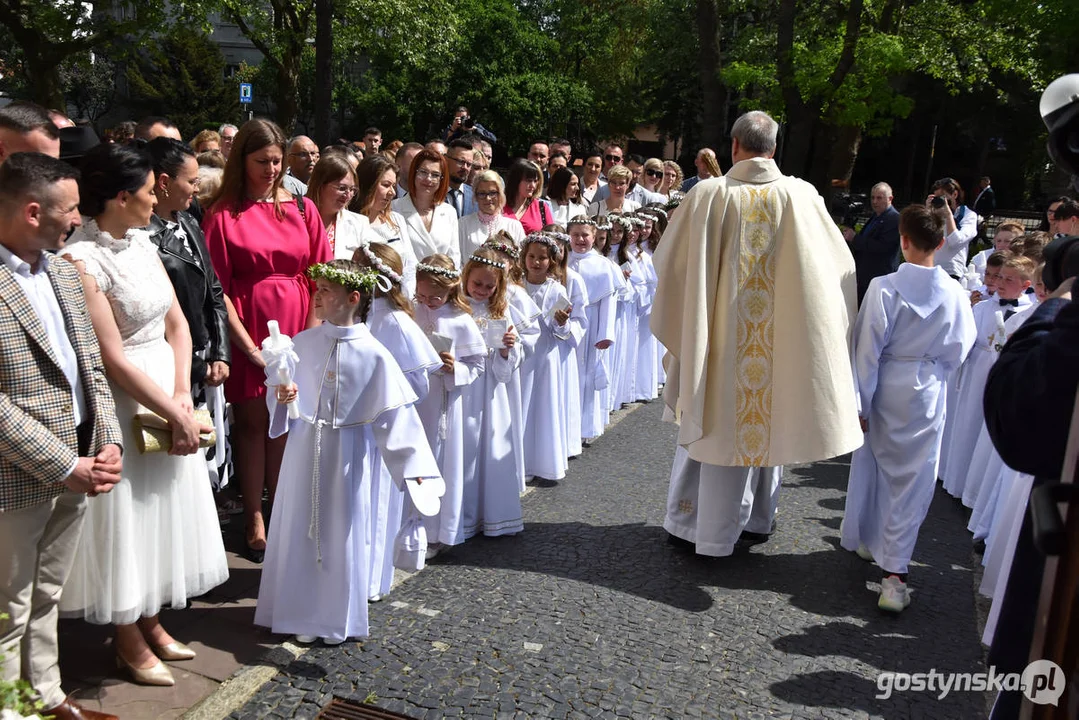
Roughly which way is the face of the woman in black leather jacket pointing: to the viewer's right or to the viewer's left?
to the viewer's right

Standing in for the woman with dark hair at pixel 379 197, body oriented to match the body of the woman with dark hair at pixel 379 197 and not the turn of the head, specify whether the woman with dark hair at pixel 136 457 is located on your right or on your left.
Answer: on your right

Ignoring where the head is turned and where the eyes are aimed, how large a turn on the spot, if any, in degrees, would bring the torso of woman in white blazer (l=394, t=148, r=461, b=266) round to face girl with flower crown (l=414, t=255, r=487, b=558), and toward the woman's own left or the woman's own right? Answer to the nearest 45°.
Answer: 0° — they already face them

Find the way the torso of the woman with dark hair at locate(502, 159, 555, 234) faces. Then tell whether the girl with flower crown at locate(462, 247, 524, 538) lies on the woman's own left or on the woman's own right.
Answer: on the woman's own right

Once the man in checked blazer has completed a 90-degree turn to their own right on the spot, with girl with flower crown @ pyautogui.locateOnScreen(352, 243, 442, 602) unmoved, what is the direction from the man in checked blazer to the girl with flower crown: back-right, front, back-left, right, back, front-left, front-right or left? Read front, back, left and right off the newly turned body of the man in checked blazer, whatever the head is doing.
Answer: back

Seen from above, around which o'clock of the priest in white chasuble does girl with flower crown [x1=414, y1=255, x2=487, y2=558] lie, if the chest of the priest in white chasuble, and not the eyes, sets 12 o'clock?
The girl with flower crown is roughly at 9 o'clock from the priest in white chasuble.

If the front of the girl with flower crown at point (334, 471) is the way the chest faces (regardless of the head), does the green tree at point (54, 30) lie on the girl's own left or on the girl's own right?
on the girl's own right

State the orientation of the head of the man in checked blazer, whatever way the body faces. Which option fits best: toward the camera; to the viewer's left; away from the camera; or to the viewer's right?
to the viewer's right

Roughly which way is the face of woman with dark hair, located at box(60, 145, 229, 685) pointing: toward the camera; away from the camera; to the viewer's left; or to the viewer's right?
to the viewer's right

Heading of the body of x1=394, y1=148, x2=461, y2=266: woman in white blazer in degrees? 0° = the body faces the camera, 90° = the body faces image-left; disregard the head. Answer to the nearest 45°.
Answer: approximately 0°
